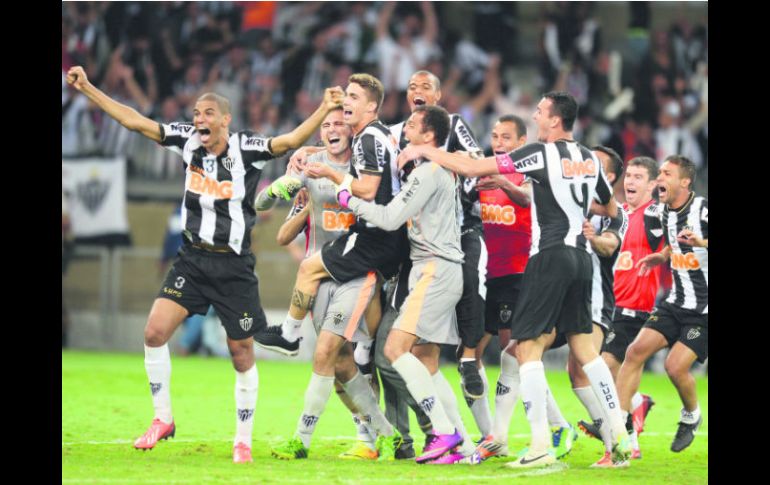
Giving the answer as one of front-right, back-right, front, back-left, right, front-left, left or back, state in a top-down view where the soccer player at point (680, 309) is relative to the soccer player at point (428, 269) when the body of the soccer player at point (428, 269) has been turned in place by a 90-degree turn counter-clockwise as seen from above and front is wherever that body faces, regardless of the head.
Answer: back-left

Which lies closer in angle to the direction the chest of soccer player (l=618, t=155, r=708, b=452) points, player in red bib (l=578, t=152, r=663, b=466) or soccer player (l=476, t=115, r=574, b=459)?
the soccer player

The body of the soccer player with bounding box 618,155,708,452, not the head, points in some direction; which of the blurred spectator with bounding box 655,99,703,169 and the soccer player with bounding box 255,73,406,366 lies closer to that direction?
the soccer player

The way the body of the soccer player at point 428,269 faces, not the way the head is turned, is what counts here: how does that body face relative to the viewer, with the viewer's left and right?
facing to the left of the viewer

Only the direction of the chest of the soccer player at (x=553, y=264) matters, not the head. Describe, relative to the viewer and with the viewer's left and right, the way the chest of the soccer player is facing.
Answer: facing away from the viewer and to the left of the viewer

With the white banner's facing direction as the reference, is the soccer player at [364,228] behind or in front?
in front

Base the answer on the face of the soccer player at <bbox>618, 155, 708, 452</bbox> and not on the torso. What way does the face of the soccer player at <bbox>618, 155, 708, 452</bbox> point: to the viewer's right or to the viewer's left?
to the viewer's left
